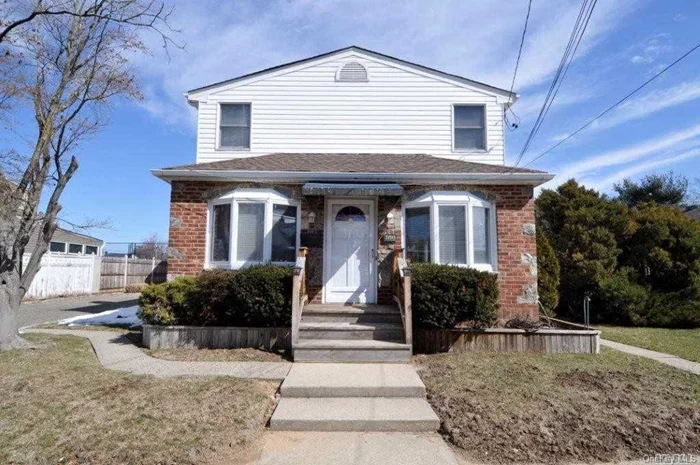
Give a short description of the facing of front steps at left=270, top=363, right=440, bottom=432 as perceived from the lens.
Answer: facing the viewer

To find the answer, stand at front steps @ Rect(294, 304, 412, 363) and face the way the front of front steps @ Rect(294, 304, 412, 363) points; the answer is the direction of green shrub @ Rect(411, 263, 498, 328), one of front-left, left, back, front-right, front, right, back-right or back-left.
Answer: left

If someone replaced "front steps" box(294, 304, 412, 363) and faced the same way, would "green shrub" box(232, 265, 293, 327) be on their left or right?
on their right

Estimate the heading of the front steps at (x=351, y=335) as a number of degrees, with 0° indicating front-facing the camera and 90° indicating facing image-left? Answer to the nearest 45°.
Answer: approximately 0°

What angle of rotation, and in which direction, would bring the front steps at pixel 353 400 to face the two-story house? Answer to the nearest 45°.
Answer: approximately 180°

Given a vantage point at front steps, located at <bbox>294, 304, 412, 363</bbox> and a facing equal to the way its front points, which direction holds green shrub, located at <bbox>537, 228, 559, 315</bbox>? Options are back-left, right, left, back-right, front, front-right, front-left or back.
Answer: back-left

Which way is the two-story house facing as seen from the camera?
toward the camera

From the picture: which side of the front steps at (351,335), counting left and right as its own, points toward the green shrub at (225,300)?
right

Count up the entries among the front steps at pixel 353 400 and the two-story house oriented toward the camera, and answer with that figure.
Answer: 2

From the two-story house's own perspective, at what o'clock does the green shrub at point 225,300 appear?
The green shrub is roughly at 2 o'clock from the two-story house.

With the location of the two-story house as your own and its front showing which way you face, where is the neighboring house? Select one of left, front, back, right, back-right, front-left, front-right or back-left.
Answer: back-right

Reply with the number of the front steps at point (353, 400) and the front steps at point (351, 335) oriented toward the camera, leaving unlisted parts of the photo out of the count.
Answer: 2

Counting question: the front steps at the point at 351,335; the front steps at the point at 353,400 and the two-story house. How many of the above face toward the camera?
3
